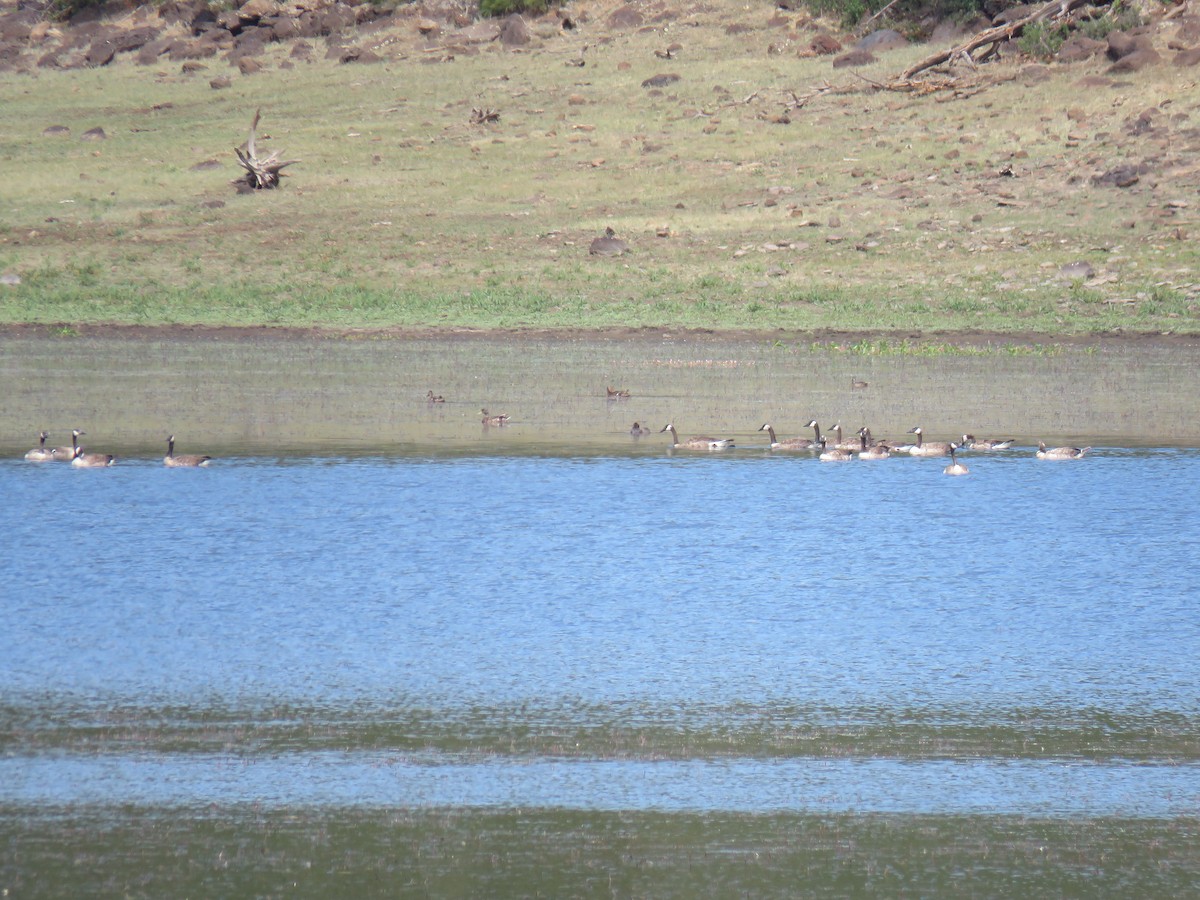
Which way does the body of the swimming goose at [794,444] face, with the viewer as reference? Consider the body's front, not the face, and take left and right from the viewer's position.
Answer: facing to the left of the viewer

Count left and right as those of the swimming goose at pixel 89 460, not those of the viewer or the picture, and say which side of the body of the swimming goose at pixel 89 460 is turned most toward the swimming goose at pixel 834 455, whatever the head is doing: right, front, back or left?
back

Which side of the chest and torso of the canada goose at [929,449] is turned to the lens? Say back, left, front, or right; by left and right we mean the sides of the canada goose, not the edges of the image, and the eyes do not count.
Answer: left

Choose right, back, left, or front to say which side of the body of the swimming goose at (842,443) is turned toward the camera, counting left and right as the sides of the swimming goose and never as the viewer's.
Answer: left

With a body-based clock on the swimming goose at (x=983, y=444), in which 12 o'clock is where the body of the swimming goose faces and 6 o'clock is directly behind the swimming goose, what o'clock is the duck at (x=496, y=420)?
The duck is roughly at 12 o'clock from the swimming goose.

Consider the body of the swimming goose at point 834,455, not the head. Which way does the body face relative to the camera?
to the viewer's left

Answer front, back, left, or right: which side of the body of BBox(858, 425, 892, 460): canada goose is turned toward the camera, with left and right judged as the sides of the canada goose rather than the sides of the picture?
left

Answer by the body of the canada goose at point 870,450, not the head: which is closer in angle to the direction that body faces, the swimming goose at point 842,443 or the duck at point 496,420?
the duck

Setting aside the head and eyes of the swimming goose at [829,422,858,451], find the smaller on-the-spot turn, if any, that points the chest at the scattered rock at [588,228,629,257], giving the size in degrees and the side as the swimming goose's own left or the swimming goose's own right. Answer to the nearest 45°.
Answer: approximately 90° to the swimming goose's own right

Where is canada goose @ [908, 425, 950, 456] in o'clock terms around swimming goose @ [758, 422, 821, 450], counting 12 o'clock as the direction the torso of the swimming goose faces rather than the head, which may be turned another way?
The canada goose is roughly at 6 o'clock from the swimming goose.

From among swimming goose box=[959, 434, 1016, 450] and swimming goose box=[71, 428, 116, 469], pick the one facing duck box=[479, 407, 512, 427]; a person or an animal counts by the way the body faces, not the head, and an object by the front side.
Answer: swimming goose box=[959, 434, 1016, 450]

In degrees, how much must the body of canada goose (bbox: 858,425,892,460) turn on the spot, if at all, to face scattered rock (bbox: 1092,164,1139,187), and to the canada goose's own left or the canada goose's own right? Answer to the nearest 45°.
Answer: approximately 90° to the canada goose's own right

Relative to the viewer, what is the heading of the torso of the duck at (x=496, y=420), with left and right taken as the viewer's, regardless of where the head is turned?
facing to the left of the viewer
